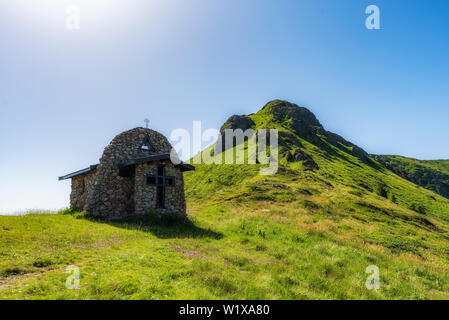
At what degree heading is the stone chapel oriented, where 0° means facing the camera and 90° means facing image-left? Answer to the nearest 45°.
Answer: approximately 0°
